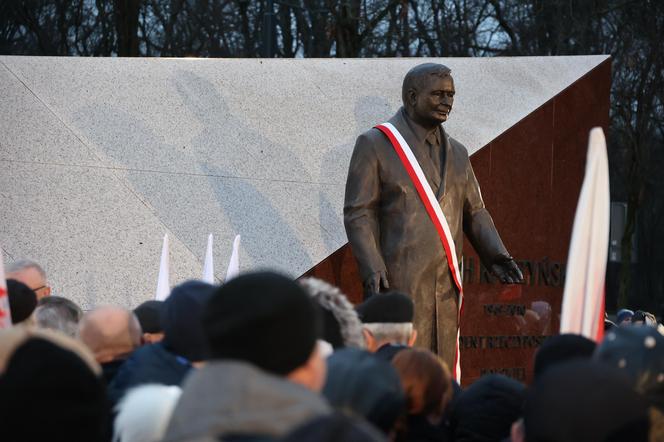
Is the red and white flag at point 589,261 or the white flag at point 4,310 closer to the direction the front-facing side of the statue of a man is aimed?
the red and white flag

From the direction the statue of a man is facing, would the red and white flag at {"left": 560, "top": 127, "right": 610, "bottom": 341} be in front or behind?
in front

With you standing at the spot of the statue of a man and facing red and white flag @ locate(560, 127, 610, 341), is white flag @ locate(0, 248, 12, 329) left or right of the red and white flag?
right

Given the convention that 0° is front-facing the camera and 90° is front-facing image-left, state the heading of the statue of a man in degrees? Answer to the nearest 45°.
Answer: approximately 315°

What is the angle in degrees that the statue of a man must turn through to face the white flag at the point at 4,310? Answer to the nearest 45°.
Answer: approximately 90° to its right
